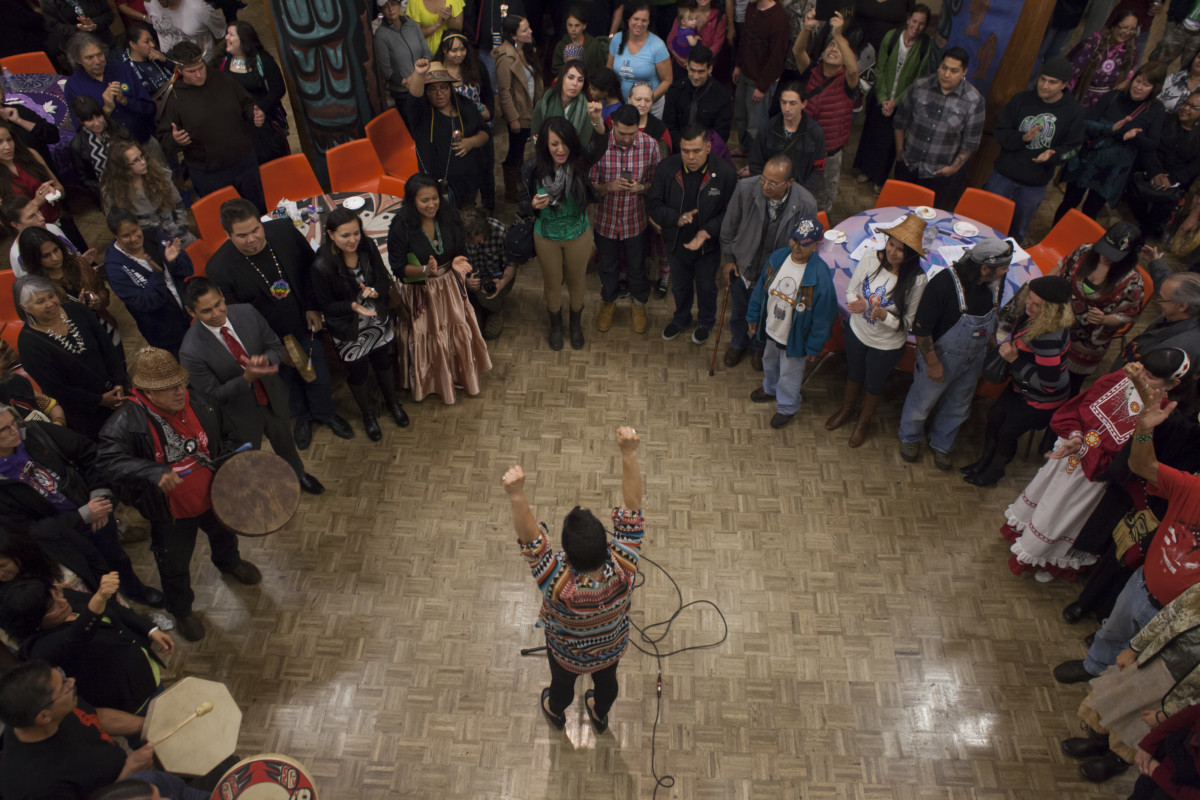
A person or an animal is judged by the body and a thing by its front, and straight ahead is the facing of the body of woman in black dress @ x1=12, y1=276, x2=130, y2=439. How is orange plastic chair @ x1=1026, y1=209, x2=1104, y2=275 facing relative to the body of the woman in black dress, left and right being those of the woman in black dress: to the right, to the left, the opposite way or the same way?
the opposite way

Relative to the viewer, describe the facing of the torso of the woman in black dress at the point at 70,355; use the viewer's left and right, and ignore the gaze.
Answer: facing the viewer and to the right of the viewer

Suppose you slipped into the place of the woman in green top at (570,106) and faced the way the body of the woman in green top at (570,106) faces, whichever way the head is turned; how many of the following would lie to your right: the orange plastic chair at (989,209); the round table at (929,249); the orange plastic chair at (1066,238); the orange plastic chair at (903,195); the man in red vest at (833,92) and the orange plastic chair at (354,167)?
1

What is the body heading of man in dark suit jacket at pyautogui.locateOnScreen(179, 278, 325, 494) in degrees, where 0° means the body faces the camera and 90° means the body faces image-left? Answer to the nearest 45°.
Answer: approximately 315°

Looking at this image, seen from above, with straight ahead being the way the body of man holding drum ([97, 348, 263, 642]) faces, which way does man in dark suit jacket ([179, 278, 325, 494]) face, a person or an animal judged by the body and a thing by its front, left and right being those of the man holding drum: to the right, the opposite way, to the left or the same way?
the same way

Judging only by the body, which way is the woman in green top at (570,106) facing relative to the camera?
toward the camera

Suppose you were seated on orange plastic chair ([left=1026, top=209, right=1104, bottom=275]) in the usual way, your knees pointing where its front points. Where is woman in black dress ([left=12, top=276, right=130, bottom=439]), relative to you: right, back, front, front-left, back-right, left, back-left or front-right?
front

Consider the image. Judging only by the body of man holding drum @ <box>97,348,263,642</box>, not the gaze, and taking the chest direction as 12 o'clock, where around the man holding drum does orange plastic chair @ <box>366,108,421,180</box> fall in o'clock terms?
The orange plastic chair is roughly at 9 o'clock from the man holding drum.

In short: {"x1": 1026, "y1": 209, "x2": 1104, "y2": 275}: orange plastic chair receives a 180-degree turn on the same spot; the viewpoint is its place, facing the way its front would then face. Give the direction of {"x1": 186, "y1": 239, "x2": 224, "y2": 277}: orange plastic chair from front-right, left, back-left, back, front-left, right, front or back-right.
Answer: back

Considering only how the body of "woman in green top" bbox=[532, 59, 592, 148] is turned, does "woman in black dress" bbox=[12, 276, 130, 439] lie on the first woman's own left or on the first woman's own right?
on the first woman's own right

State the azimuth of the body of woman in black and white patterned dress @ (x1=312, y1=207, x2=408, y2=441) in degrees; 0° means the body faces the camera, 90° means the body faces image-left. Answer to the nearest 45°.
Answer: approximately 315°

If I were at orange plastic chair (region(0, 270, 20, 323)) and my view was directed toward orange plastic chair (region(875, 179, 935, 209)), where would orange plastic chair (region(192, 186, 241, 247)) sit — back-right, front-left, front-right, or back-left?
front-left

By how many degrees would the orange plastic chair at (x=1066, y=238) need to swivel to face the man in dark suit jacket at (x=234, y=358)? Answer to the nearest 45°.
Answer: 0° — it already faces them

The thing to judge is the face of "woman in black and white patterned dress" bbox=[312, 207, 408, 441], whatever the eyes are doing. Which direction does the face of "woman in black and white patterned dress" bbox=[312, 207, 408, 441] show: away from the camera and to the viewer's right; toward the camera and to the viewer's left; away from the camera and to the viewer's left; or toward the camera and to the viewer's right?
toward the camera and to the viewer's right

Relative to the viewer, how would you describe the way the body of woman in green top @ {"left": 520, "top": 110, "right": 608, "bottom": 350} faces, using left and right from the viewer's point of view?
facing the viewer

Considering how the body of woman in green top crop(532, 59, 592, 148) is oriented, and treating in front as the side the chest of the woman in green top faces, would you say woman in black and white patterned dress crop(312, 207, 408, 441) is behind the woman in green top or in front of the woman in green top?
in front

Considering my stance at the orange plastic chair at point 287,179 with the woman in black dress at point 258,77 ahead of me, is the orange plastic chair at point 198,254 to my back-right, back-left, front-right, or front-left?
back-left

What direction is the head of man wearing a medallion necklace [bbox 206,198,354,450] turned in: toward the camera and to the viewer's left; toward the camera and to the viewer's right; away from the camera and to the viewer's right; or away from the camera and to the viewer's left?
toward the camera and to the viewer's right
